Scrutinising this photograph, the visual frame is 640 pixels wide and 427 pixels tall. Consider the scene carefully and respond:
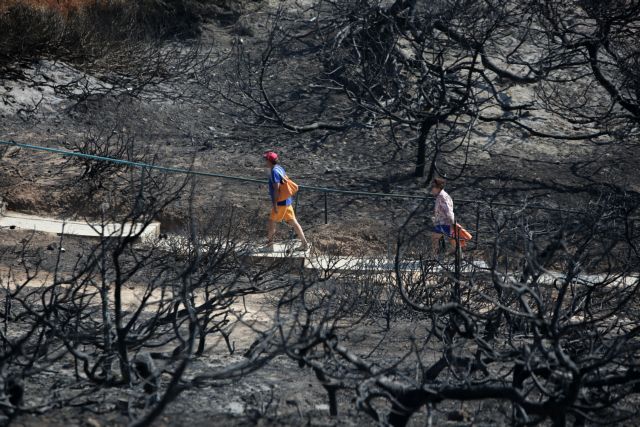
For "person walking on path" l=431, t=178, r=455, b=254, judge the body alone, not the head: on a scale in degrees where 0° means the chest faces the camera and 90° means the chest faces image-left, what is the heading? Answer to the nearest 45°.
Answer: approximately 90°

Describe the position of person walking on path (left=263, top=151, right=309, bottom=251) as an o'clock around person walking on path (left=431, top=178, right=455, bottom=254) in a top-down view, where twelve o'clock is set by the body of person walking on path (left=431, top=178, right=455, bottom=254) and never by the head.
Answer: person walking on path (left=263, top=151, right=309, bottom=251) is roughly at 12 o'clock from person walking on path (left=431, top=178, right=455, bottom=254).
